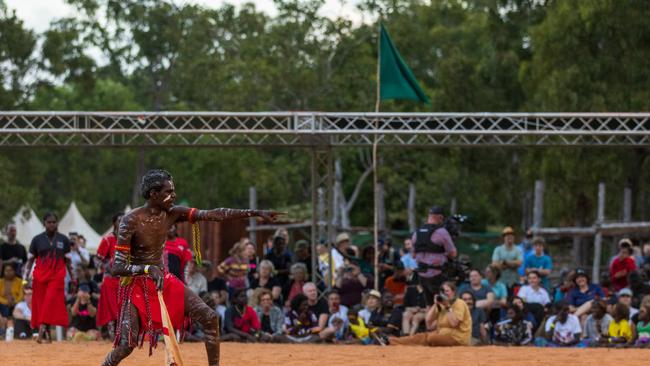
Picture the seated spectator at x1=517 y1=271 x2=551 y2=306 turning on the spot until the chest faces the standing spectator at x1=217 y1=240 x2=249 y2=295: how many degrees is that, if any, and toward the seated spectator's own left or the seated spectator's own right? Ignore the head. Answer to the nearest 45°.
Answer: approximately 90° to the seated spectator's own right

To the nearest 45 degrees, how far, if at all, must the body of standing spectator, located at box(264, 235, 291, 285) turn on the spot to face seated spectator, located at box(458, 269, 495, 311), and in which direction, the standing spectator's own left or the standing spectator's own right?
approximately 45° to the standing spectator's own left

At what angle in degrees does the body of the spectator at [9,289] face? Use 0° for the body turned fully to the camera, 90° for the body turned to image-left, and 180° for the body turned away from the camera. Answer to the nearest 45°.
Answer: approximately 0°

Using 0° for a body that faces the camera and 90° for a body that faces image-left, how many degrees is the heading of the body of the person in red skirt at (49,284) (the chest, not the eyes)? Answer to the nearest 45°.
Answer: approximately 0°

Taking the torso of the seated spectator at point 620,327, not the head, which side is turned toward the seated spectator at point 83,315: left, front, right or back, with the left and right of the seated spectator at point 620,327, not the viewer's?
right

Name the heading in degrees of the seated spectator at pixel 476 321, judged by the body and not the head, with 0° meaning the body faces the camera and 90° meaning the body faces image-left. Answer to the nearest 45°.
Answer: approximately 45°

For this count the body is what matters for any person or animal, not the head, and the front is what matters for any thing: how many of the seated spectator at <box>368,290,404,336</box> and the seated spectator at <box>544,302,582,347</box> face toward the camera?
2

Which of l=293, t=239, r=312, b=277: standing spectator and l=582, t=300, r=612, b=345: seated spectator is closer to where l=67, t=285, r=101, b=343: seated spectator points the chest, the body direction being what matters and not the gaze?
the seated spectator
